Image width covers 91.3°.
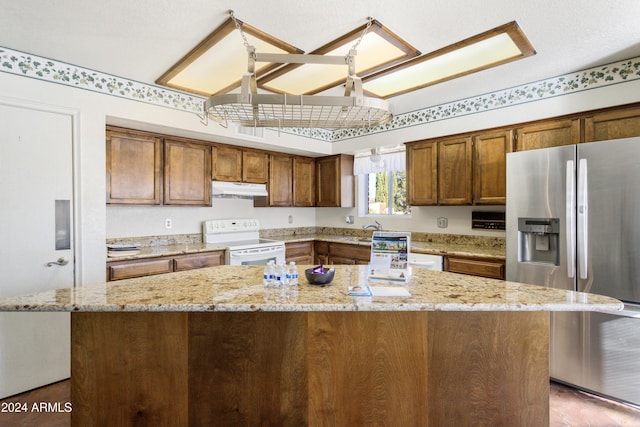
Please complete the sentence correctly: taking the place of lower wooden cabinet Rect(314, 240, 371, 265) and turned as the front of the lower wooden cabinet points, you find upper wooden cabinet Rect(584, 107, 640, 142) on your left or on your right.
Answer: on your left

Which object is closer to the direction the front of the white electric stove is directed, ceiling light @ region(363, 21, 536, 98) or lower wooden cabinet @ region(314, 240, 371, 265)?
the ceiling light

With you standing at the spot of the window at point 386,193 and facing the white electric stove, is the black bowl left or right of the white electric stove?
left

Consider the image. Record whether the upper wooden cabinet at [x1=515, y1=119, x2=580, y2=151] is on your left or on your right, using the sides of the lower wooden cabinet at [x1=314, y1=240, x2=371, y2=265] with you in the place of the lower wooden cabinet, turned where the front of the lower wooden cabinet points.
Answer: on your left

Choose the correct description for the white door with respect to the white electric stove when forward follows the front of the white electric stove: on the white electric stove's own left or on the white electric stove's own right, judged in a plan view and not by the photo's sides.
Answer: on the white electric stove's own right
